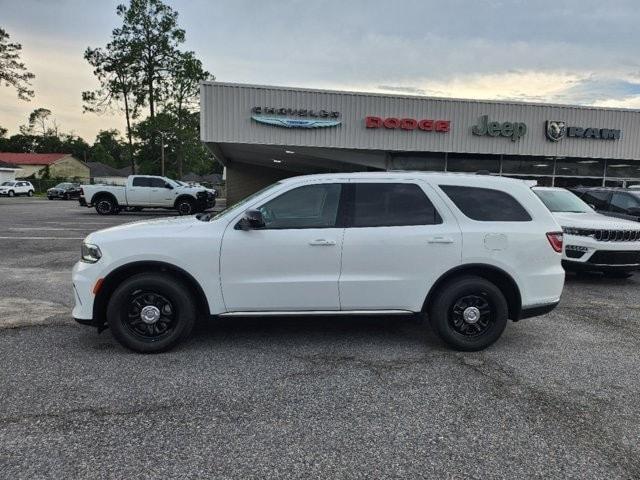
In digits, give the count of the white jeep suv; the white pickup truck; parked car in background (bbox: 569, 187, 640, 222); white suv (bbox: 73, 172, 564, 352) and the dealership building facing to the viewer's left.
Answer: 1

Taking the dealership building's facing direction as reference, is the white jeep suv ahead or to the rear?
ahead

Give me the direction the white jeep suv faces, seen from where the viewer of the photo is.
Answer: facing the viewer and to the right of the viewer

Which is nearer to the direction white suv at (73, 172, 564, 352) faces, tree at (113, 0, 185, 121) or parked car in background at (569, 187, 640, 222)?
the tree

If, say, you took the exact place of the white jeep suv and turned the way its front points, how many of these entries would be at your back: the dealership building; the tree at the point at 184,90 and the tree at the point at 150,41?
3

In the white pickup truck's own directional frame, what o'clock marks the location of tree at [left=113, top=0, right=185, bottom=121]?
The tree is roughly at 9 o'clock from the white pickup truck.

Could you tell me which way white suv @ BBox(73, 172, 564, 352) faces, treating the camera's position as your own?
facing to the left of the viewer

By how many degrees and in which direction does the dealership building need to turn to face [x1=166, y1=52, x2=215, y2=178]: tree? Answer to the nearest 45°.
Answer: approximately 135° to its right

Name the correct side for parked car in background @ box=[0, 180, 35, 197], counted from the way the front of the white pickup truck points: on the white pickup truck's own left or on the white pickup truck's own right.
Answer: on the white pickup truck's own left

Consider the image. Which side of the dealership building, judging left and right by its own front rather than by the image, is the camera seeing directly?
front

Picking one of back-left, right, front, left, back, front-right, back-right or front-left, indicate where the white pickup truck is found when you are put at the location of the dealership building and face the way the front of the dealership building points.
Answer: right

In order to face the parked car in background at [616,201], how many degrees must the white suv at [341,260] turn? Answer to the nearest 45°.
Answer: approximately 135° to its right

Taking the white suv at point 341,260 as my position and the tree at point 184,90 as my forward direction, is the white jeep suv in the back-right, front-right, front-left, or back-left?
front-right

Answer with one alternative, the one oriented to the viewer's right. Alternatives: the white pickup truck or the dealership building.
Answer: the white pickup truck

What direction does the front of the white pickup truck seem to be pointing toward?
to the viewer's right

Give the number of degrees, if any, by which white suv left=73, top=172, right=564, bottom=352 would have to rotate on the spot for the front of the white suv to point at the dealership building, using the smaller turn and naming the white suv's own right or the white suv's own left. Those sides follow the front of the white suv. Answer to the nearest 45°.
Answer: approximately 90° to the white suv's own right

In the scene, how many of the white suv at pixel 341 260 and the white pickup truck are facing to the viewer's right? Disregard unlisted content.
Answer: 1

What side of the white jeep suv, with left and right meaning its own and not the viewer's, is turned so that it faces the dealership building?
back

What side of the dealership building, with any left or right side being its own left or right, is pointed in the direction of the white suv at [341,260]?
front

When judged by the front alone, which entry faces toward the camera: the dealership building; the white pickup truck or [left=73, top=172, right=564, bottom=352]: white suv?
the dealership building
